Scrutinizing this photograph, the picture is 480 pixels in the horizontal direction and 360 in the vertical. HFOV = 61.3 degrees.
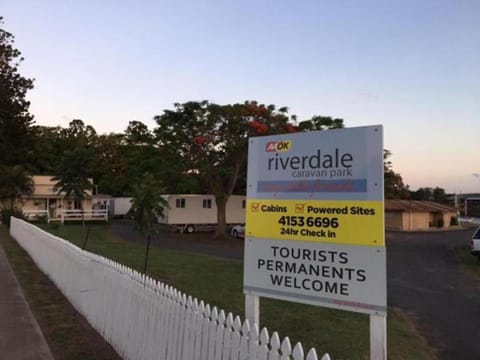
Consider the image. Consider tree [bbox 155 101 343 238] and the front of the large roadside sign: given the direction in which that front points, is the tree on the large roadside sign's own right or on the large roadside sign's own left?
on the large roadside sign's own right

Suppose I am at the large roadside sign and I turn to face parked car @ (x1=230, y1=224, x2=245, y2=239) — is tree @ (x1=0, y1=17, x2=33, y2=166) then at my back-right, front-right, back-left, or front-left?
front-left

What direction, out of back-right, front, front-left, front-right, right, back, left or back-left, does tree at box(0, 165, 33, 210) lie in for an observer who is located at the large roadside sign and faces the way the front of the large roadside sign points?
right

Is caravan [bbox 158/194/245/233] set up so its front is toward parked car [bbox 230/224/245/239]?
no

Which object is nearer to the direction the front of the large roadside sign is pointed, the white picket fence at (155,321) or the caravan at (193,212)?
the white picket fence
